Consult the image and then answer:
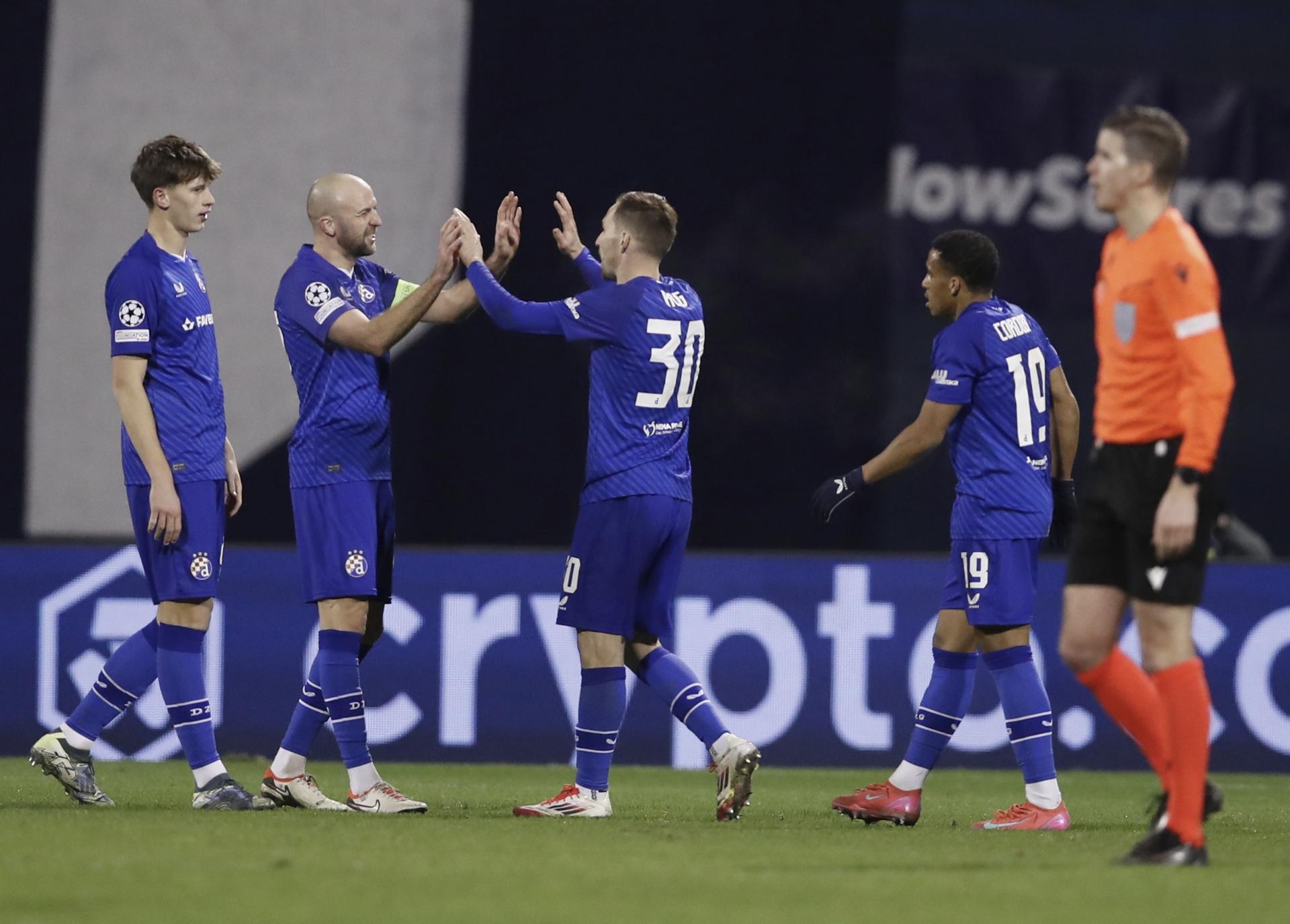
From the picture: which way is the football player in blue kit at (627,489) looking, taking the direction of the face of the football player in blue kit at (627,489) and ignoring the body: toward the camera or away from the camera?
away from the camera

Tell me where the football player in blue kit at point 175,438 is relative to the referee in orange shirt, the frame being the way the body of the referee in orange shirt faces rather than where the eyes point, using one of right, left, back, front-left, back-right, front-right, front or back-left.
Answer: front-right

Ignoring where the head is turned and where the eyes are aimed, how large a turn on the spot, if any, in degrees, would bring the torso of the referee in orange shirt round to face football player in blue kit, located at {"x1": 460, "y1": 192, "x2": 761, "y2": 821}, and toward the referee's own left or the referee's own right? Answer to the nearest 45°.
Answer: approximately 90° to the referee's own right

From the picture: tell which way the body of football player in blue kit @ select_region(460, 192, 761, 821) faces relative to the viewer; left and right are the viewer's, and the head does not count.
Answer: facing away from the viewer and to the left of the viewer

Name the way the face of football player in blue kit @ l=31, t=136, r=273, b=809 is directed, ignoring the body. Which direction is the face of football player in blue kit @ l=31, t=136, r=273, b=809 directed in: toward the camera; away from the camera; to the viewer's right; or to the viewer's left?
to the viewer's right

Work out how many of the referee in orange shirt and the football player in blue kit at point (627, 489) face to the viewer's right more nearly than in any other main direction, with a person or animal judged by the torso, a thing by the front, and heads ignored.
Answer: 0

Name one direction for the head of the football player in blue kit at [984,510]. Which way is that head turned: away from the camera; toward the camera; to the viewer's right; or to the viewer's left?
to the viewer's left

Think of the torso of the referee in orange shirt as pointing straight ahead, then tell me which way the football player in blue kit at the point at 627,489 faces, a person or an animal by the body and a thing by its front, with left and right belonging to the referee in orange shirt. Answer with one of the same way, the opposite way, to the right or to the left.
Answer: to the right

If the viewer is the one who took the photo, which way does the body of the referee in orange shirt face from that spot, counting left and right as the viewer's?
facing the viewer and to the left of the viewer

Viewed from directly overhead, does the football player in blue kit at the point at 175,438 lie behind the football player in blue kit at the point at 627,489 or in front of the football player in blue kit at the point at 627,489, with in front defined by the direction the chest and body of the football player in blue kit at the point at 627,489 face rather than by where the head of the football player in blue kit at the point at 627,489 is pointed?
in front

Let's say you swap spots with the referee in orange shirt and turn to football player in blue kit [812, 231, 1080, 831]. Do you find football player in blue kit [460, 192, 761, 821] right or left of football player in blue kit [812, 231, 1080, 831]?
left

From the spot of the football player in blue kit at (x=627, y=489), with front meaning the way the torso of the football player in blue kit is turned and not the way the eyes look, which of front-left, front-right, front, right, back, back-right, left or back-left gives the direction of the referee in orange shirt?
back

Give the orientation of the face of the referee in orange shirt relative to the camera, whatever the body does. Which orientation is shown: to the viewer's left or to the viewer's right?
to the viewer's left

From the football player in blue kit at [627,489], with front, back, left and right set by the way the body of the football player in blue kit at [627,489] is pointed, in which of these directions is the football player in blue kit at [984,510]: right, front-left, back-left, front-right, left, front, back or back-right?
back-right

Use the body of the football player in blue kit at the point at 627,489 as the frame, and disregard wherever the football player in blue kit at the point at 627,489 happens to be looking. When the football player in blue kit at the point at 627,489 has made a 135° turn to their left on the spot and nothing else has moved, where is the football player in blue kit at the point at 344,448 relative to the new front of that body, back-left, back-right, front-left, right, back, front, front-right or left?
right
